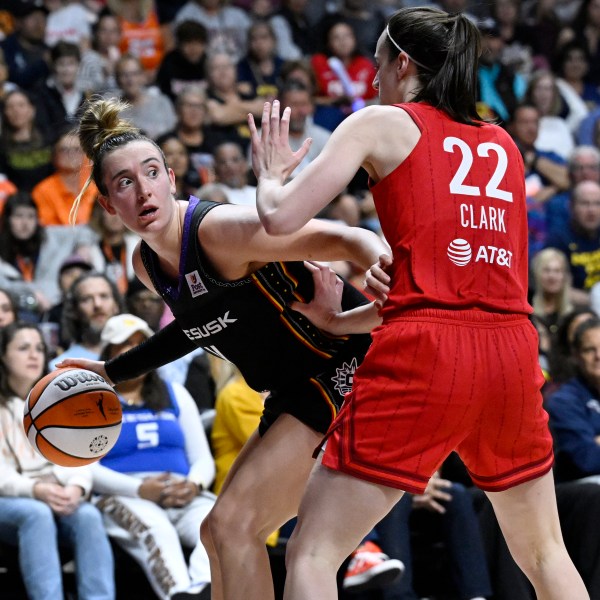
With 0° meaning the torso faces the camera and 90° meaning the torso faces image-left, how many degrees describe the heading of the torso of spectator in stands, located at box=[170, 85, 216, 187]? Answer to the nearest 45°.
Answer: approximately 0°

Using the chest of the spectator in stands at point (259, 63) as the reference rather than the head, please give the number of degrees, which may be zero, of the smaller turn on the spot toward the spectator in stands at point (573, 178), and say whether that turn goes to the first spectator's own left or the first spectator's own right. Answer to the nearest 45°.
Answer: approximately 45° to the first spectator's own left

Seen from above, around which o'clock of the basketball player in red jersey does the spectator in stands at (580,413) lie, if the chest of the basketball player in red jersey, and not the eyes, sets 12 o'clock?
The spectator in stands is roughly at 2 o'clock from the basketball player in red jersey.

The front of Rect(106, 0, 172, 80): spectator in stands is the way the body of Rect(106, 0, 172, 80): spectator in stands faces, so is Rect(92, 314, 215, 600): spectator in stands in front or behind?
in front

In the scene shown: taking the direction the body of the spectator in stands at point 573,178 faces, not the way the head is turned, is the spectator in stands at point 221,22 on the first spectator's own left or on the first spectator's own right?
on the first spectator's own right

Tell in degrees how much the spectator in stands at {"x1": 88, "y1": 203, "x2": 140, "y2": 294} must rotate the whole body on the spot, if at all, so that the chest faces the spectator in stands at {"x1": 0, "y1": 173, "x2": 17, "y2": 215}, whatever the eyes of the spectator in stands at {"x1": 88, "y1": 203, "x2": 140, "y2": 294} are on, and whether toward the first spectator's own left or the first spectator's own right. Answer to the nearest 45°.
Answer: approximately 135° to the first spectator's own right

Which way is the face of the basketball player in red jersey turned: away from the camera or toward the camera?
away from the camera

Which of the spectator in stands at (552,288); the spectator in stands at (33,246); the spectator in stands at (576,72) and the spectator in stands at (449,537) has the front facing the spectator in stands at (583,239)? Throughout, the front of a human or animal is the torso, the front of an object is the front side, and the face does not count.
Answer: the spectator in stands at (576,72)
